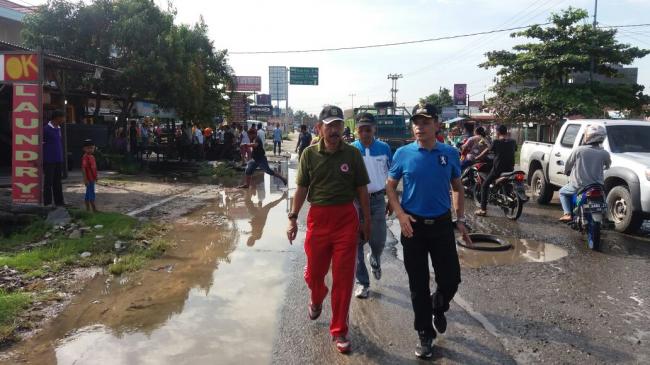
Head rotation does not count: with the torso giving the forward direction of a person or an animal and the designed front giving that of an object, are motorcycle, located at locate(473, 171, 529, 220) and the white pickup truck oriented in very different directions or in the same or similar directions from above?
very different directions

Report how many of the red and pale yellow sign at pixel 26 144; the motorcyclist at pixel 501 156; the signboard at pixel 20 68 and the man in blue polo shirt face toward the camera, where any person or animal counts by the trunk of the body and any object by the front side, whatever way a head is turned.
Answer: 3

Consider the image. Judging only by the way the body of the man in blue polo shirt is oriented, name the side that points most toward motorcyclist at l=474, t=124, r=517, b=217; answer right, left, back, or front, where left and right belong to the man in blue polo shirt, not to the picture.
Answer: back

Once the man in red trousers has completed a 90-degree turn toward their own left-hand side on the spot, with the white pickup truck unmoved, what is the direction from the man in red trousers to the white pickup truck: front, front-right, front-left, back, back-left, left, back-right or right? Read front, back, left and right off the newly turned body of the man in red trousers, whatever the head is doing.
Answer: front-left

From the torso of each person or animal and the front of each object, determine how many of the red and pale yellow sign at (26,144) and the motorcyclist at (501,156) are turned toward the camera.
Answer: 1

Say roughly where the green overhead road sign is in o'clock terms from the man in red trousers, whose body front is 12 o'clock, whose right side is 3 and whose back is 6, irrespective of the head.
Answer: The green overhead road sign is roughly at 6 o'clock from the man in red trousers.
